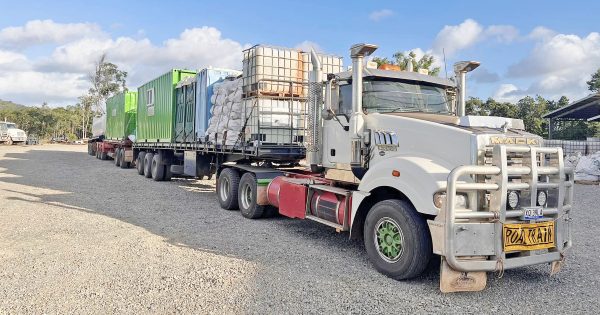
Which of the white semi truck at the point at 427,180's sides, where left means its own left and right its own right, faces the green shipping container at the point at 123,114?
back

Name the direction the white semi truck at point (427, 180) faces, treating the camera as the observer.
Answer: facing the viewer and to the right of the viewer

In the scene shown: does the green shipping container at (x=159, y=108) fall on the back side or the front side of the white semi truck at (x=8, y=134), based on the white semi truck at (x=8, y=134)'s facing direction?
on the front side

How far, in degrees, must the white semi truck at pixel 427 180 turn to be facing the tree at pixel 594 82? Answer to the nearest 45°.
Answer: approximately 90° to its left

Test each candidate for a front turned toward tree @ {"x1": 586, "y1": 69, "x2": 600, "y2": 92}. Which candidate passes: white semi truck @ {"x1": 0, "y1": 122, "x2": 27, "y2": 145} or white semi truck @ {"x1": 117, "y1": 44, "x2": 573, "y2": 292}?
white semi truck @ {"x1": 0, "y1": 122, "x2": 27, "y2": 145}

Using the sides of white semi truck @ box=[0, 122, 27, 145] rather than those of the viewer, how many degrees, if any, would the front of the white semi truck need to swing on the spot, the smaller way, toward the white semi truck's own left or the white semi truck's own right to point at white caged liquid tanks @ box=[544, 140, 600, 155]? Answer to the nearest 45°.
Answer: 0° — it already faces it

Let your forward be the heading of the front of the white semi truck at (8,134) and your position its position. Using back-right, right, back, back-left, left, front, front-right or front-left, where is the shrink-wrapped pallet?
front-right

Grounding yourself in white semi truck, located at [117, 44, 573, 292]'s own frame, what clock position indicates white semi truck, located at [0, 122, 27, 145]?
white semi truck, located at [0, 122, 27, 145] is roughly at 6 o'clock from white semi truck, located at [117, 44, 573, 292].

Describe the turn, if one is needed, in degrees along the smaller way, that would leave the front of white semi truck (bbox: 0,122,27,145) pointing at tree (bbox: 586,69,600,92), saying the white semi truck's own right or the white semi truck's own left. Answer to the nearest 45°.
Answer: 0° — it already faces it

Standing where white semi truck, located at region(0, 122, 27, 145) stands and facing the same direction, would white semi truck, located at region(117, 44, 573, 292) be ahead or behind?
ahead

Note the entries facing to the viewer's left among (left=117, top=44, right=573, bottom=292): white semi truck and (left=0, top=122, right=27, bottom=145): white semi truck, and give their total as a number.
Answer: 0
